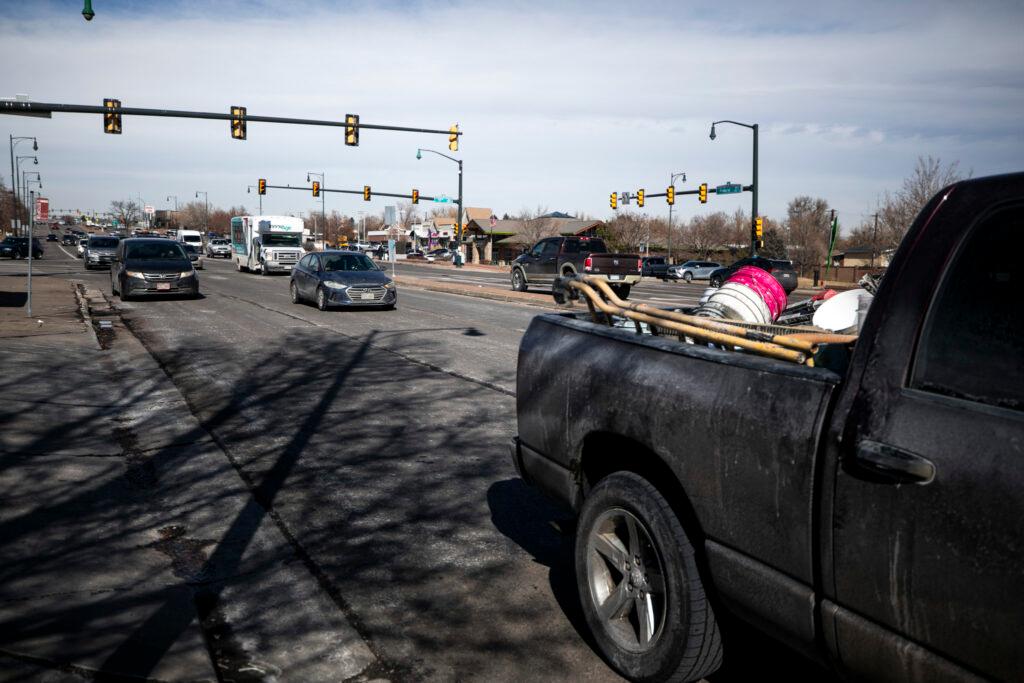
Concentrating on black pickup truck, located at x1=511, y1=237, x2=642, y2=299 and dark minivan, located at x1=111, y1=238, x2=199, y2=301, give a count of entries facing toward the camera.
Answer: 1

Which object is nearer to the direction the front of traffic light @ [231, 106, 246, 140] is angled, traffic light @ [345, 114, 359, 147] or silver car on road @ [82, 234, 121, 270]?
the silver car on road

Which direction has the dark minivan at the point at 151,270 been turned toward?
toward the camera

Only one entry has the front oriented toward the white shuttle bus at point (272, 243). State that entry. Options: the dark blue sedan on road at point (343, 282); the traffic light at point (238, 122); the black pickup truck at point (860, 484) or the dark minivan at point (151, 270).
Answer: the traffic light

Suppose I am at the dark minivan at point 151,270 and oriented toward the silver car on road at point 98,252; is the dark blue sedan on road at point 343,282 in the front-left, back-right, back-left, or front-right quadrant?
back-right

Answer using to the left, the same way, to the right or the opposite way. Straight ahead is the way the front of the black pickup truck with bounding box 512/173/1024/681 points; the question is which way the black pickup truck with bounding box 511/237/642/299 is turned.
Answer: the opposite way

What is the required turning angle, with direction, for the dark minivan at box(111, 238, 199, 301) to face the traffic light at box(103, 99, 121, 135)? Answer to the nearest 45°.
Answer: approximately 180°

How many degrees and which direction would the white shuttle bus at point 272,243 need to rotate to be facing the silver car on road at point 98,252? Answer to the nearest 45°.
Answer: approximately 135° to its right

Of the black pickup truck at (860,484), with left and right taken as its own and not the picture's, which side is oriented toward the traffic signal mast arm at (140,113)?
back

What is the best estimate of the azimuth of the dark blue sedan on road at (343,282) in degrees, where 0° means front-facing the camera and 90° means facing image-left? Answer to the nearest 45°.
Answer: approximately 315°
